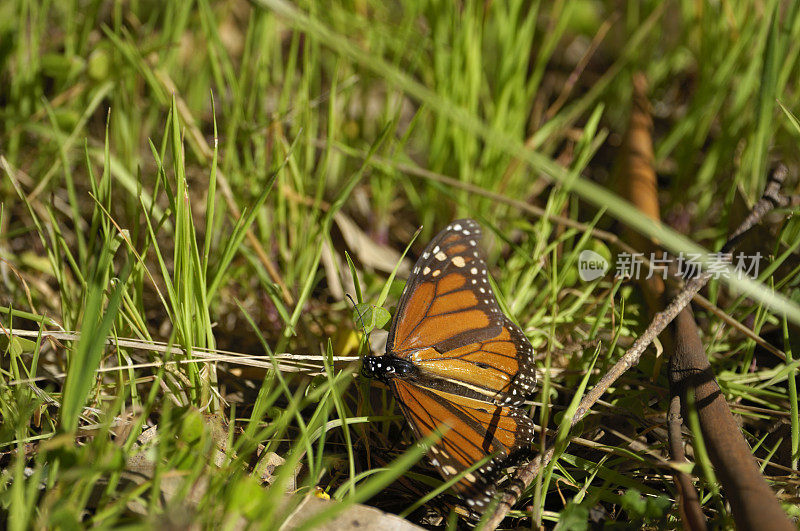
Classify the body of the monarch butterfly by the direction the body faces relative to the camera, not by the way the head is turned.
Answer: to the viewer's left
